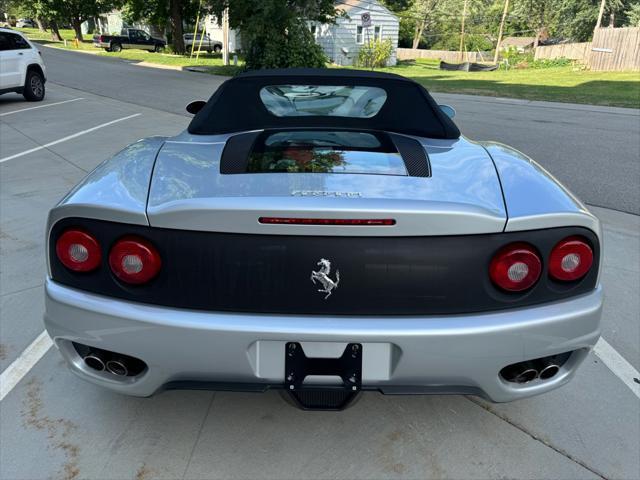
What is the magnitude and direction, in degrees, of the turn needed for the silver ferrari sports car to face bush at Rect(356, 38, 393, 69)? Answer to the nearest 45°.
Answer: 0° — it already faces it

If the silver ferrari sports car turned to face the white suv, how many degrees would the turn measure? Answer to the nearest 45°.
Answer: approximately 45° to its left

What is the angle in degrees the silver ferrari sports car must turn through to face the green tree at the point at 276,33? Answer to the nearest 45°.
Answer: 0° — it already faces it

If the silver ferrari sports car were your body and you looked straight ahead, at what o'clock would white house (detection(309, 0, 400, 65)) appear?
The white house is roughly at 12 o'clock from the silver ferrari sports car.

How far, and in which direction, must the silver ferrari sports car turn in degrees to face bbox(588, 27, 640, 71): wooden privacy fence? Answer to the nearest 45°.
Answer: approximately 45° to its right

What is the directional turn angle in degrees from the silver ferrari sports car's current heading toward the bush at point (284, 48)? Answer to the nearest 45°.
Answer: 0° — it already faces it

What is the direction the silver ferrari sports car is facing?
away from the camera

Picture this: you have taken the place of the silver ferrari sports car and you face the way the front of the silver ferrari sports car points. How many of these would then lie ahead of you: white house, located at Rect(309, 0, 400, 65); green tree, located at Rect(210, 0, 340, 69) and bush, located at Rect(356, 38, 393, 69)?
3
